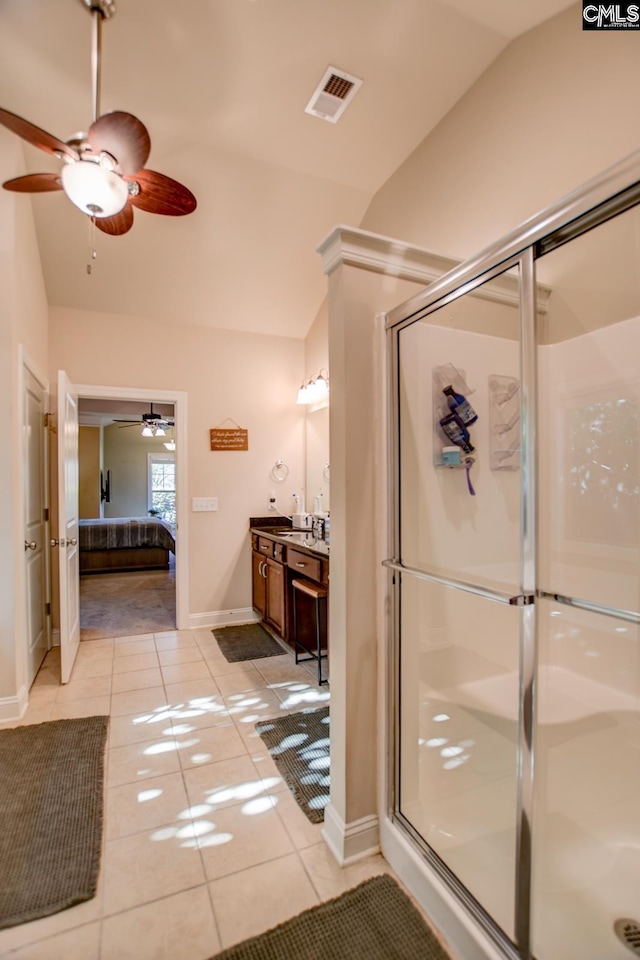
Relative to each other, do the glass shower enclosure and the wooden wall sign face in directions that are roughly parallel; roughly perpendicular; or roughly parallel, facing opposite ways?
roughly perpendicular

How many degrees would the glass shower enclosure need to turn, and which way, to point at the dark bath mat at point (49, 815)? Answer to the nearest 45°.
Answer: approximately 45° to its right

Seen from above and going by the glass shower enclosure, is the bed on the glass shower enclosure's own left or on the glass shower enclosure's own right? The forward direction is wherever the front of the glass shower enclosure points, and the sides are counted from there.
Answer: on the glass shower enclosure's own right

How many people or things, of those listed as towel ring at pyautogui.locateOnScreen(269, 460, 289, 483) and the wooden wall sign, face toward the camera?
2

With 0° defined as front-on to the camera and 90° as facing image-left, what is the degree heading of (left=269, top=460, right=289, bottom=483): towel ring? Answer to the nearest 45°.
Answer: approximately 0°

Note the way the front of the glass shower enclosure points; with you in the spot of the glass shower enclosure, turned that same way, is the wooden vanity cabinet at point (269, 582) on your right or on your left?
on your right

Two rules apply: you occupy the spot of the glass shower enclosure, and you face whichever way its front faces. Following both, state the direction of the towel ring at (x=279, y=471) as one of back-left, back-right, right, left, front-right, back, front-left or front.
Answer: right

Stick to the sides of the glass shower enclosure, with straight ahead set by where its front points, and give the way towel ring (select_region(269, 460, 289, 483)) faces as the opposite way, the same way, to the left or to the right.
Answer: to the left

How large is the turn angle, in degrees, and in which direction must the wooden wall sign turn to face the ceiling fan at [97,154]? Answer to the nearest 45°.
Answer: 0° — it already faces it

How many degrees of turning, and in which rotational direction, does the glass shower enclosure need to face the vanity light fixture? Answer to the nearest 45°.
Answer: approximately 90° to its right

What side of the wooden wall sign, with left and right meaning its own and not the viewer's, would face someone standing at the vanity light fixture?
left

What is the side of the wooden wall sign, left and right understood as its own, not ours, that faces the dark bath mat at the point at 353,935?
front

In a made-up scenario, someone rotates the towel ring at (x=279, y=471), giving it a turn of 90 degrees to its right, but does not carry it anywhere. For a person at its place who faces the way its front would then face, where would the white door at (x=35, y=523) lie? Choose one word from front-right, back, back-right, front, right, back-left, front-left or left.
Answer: front-left
